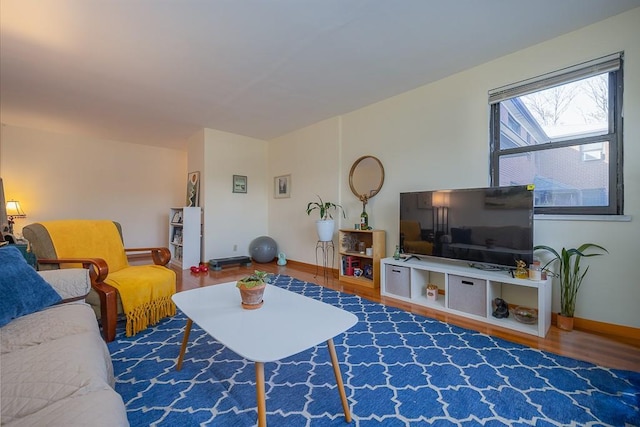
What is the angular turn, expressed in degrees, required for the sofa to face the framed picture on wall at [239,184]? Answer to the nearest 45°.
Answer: approximately 45° to its left

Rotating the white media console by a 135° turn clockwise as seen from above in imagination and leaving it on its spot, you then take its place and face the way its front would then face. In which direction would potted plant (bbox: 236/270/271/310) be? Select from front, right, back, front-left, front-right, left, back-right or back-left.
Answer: back-left

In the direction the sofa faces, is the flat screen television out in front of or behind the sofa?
in front

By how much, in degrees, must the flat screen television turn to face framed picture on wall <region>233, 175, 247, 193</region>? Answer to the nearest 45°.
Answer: approximately 45° to its right

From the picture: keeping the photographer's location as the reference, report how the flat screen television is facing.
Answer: facing the viewer and to the left of the viewer

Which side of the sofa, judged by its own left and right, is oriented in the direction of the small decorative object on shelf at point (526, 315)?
front

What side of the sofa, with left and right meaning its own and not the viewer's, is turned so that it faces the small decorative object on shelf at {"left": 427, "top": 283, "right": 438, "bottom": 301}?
front

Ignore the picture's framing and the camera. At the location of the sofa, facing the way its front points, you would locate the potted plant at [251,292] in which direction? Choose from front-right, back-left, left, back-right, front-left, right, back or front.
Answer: front

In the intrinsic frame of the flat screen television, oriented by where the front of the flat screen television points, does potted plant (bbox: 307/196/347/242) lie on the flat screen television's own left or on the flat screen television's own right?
on the flat screen television's own right

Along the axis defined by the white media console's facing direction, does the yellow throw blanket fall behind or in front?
in front

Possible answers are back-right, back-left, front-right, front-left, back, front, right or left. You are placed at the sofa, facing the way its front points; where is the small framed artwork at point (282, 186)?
front-left

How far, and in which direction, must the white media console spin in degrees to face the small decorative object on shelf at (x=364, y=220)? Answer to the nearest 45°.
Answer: approximately 90° to its right

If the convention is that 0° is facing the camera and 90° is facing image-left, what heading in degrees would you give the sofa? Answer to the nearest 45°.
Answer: approximately 270°
